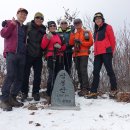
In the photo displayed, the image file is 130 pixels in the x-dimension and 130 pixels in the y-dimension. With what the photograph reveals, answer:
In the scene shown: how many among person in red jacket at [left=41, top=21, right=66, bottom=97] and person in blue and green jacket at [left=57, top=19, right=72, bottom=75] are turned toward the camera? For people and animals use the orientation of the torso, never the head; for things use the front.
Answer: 2

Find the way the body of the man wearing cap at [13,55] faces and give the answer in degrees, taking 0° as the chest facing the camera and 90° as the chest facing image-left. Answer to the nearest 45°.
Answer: approximately 315°

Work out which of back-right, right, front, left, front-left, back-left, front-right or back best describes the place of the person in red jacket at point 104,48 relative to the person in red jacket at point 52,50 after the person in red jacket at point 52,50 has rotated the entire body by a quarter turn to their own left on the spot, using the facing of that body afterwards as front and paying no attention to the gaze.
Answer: front

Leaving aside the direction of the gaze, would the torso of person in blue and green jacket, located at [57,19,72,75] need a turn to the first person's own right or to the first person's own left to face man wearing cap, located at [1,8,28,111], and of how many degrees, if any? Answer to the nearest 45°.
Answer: approximately 45° to the first person's own right

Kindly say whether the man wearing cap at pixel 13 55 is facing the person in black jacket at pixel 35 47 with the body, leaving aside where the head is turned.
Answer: no

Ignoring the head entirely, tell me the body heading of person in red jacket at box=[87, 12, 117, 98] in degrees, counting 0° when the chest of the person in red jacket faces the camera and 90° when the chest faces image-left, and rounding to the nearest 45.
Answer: approximately 45°

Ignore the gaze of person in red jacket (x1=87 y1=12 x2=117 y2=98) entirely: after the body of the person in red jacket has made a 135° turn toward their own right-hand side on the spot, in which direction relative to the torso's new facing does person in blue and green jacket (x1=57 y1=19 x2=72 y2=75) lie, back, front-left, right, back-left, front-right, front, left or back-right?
left

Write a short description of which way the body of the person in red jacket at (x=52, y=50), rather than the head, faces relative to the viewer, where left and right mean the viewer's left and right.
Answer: facing the viewer

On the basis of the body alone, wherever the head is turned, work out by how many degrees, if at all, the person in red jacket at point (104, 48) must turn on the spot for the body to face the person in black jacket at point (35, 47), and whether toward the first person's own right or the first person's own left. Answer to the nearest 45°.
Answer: approximately 45° to the first person's own right

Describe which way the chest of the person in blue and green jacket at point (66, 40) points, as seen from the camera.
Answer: toward the camera

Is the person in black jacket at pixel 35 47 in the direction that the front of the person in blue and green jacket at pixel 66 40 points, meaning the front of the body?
no

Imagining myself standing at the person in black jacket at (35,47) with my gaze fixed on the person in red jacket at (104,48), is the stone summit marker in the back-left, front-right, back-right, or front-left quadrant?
front-right

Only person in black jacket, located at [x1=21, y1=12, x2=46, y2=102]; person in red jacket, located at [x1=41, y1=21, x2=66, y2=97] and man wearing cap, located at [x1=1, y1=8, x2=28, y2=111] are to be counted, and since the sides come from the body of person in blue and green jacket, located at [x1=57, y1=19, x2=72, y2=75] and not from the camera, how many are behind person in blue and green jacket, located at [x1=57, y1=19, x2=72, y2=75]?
0

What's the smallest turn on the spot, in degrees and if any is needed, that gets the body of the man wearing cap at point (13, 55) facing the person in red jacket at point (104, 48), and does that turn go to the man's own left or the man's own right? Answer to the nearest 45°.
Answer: approximately 45° to the man's own left

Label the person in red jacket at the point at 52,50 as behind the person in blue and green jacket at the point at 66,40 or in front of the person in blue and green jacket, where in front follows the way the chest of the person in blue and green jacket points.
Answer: in front

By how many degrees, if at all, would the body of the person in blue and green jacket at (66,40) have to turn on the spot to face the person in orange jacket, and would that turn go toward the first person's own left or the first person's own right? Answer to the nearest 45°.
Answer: approximately 90° to the first person's own left

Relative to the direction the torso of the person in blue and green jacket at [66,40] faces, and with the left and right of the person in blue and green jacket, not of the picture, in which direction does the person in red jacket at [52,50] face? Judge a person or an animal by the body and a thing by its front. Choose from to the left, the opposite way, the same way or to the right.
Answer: the same way

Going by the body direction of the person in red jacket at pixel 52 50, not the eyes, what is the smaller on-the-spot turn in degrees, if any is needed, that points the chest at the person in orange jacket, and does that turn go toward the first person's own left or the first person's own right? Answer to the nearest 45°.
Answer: approximately 135° to the first person's own left
